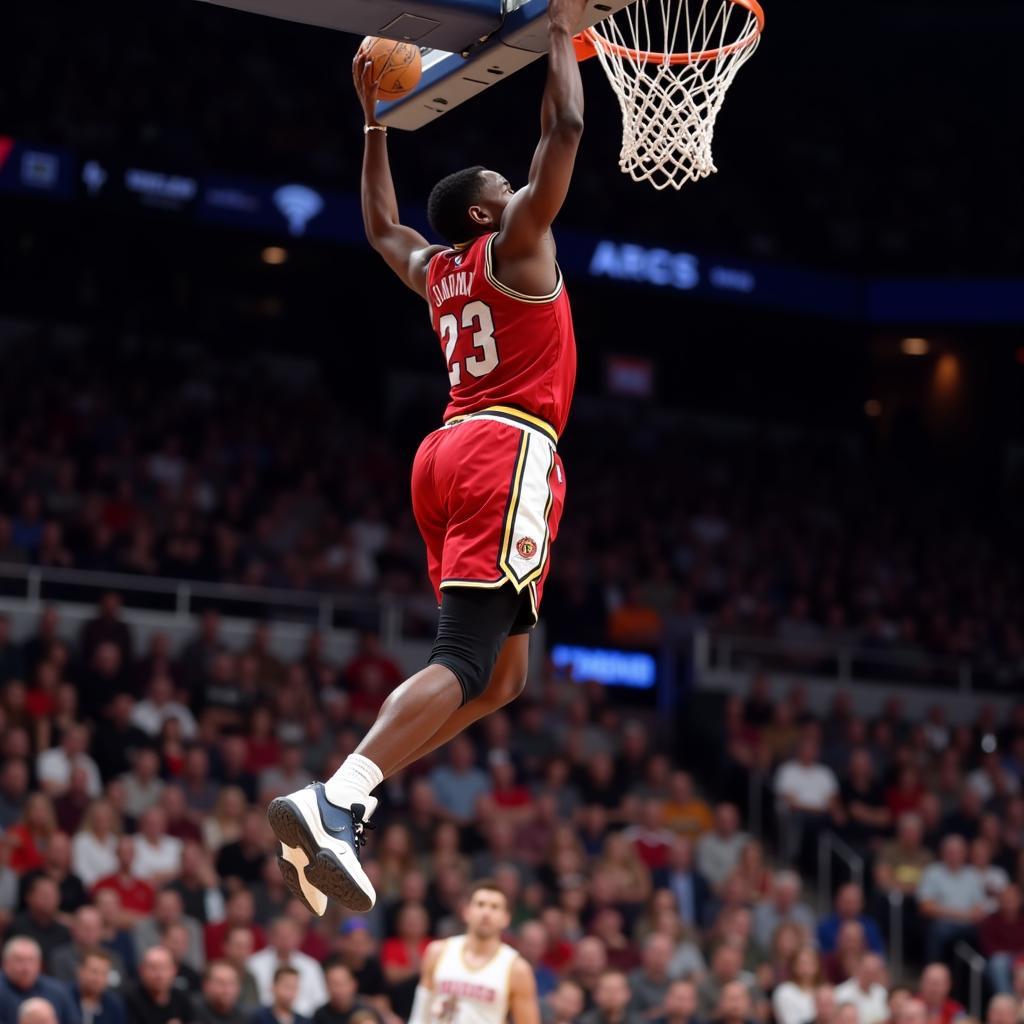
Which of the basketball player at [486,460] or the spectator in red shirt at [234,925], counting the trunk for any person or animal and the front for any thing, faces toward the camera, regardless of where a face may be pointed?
the spectator in red shirt

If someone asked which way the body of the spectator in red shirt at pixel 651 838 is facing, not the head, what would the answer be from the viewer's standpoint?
toward the camera

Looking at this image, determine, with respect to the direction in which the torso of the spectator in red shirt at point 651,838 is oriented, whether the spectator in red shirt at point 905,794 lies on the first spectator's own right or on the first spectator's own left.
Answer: on the first spectator's own left

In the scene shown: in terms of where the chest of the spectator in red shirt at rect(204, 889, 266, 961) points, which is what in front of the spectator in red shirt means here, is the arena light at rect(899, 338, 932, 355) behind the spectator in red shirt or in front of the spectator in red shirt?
behind

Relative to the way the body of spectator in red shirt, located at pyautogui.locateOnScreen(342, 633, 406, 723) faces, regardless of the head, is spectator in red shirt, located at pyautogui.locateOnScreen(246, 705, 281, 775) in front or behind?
in front

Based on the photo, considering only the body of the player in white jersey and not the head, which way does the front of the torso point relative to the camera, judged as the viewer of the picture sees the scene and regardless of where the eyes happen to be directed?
toward the camera

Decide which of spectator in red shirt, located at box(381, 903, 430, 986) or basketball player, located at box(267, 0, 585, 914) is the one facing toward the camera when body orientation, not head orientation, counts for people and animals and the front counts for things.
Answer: the spectator in red shirt

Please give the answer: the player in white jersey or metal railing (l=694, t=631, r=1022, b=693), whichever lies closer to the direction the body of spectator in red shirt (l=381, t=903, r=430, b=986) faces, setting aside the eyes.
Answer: the player in white jersey

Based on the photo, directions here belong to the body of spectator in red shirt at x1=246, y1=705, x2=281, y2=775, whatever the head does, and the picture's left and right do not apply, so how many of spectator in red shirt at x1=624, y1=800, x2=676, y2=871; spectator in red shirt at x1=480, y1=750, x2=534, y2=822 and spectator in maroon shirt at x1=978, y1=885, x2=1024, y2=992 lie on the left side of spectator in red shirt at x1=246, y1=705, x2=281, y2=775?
3

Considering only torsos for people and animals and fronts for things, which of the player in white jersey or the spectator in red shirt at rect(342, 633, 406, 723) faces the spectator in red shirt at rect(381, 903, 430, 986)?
the spectator in red shirt at rect(342, 633, 406, 723)

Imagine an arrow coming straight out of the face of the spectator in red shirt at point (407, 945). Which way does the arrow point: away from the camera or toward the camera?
toward the camera

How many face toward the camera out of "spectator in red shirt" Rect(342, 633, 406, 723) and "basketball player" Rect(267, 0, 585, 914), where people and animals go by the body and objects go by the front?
1

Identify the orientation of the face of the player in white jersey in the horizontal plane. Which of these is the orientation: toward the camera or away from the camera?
toward the camera

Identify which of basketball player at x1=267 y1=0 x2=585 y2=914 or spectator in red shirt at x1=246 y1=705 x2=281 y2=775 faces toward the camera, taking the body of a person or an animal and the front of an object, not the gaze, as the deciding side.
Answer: the spectator in red shirt

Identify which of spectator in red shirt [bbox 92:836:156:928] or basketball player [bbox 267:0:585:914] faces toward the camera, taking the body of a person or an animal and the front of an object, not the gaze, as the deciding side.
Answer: the spectator in red shirt

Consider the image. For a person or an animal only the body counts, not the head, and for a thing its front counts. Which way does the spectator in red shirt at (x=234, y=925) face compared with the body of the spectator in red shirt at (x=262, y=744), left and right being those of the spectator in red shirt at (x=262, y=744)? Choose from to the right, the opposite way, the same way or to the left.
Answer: the same way

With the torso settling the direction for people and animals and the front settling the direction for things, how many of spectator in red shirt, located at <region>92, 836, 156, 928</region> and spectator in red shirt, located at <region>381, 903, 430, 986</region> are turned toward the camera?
2

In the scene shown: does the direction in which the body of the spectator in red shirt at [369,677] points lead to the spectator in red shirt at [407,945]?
yes

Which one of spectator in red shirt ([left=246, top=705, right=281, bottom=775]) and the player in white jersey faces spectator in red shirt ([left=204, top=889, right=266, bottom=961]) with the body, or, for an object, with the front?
spectator in red shirt ([left=246, top=705, right=281, bottom=775])

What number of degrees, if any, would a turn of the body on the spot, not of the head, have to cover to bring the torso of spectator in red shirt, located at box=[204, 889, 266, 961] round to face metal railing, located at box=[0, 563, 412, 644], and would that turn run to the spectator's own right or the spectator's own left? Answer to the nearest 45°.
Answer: approximately 180°
